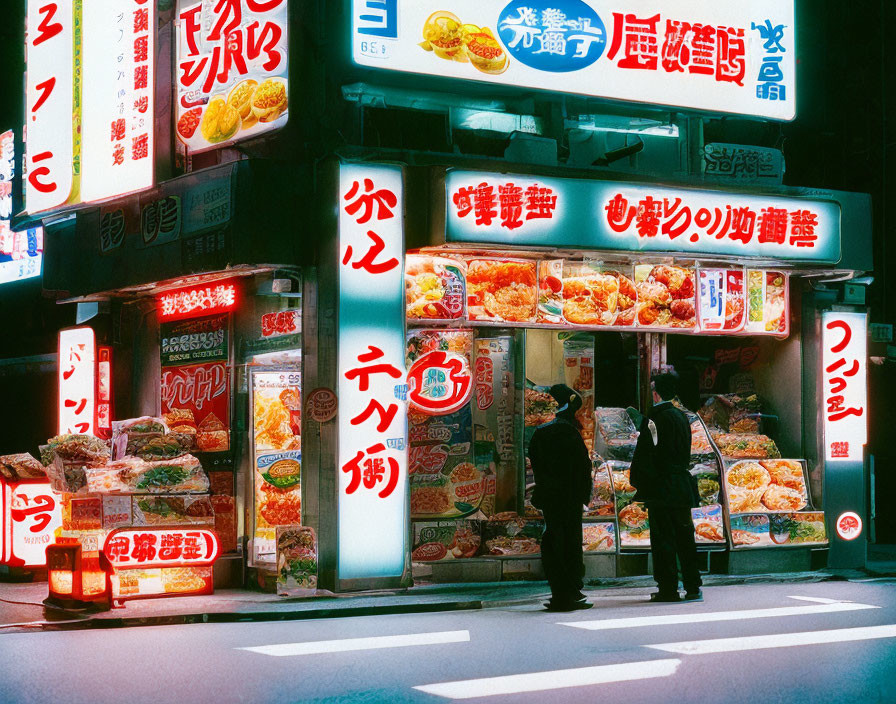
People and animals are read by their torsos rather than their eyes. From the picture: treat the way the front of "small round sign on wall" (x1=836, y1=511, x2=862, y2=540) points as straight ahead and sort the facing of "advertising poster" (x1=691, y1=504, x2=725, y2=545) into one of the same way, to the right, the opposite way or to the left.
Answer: the same way

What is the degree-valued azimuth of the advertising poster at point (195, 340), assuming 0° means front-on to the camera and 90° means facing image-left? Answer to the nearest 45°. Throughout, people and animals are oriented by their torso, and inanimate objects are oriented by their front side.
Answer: approximately 45°

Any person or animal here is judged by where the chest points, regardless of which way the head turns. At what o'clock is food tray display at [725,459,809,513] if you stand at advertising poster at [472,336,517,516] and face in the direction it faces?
The food tray display is roughly at 9 o'clock from the advertising poster.

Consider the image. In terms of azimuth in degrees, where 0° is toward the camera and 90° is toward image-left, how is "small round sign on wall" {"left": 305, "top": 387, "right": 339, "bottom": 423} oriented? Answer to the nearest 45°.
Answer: approximately 0°

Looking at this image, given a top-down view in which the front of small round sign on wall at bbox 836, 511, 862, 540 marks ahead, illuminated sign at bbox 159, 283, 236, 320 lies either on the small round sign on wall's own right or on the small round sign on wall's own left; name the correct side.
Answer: on the small round sign on wall's own right

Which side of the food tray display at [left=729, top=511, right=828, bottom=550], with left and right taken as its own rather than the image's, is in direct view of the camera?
front

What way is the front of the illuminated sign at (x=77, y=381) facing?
toward the camera

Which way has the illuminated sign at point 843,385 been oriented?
toward the camera

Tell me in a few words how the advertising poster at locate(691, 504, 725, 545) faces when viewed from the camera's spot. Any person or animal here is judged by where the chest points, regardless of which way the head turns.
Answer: facing the viewer

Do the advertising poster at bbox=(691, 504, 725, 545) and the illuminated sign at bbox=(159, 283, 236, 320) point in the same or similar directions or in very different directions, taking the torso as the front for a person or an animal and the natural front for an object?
same or similar directions

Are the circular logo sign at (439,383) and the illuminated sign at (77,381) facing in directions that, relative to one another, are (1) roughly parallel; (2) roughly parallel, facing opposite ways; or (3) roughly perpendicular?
roughly parallel

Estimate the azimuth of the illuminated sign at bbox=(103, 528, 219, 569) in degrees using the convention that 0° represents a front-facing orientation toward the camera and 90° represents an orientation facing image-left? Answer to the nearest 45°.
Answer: approximately 0°
